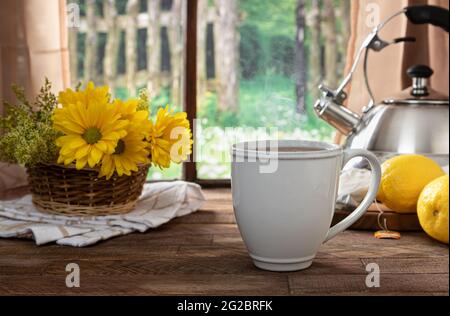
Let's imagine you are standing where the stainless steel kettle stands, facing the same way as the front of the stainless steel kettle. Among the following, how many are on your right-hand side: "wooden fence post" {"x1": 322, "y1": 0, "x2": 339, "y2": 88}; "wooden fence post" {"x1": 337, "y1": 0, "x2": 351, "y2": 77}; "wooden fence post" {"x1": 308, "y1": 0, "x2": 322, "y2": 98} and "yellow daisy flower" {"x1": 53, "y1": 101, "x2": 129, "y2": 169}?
3

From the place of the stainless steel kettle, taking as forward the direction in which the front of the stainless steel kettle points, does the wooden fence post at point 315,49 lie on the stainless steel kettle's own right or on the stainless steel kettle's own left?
on the stainless steel kettle's own right

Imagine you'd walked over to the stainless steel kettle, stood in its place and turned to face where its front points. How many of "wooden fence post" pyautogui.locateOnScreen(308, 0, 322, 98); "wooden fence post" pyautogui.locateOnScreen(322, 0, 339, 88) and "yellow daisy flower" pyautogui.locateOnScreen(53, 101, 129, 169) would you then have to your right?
2

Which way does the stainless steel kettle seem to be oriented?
to the viewer's left

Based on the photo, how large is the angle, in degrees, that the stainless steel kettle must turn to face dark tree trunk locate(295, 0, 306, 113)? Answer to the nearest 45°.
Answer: approximately 90° to its right

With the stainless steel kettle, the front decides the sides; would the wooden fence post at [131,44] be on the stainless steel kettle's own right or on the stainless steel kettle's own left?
on the stainless steel kettle's own right

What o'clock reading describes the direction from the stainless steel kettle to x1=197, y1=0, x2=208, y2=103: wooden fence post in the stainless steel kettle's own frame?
The wooden fence post is roughly at 2 o'clock from the stainless steel kettle.

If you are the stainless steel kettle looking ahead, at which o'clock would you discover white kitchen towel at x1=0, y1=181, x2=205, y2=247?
The white kitchen towel is roughly at 11 o'clock from the stainless steel kettle.

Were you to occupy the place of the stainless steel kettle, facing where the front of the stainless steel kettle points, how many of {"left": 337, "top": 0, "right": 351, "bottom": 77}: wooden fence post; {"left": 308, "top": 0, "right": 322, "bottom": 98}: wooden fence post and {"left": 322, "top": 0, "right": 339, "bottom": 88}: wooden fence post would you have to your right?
3
